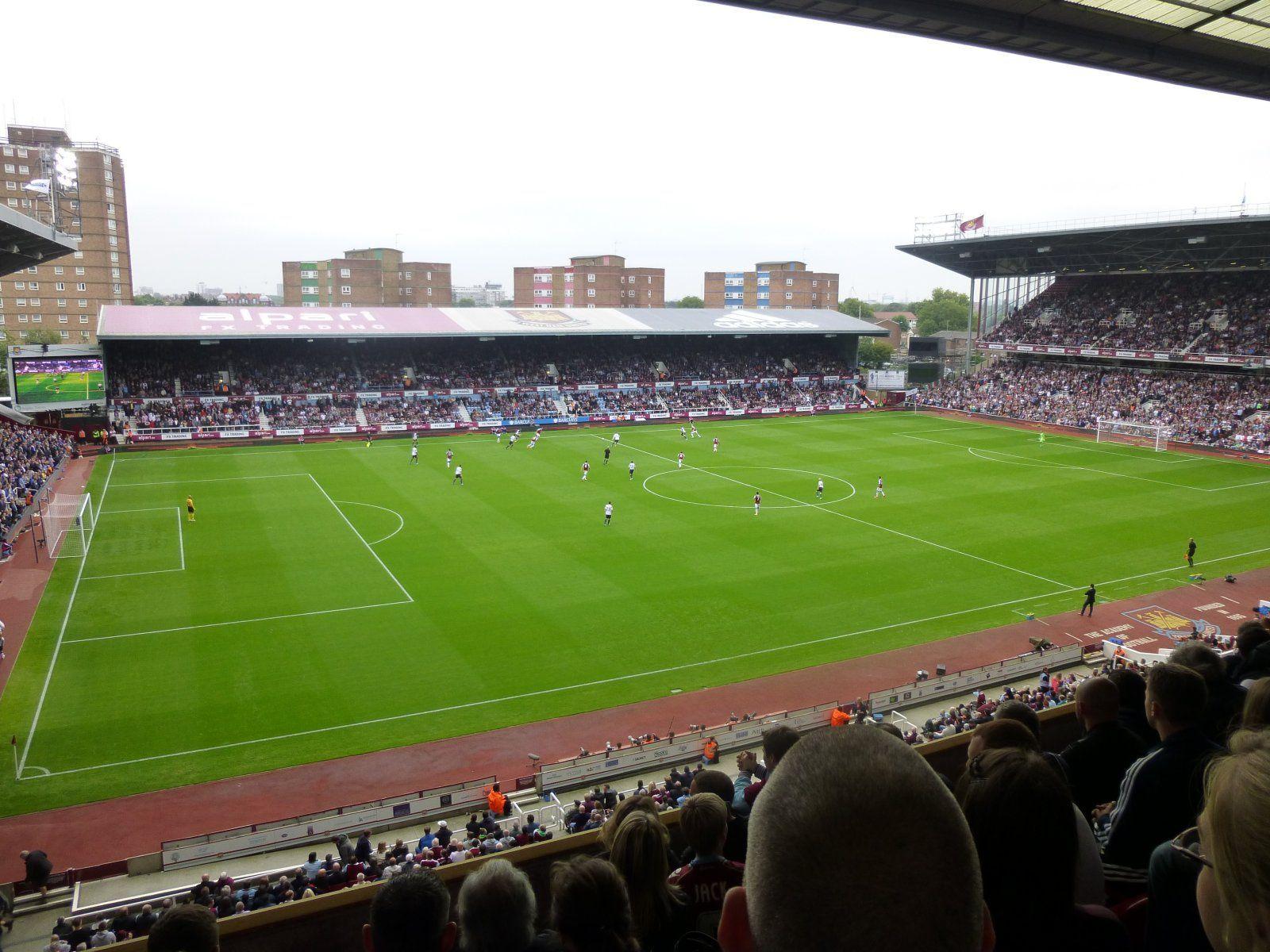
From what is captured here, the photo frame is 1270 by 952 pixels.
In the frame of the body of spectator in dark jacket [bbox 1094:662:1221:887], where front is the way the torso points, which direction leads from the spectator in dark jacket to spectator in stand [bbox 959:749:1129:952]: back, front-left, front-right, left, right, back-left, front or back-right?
back-left

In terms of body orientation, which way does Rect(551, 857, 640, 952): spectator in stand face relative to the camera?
away from the camera

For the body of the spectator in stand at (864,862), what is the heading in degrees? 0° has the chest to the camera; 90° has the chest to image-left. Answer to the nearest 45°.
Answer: approximately 180°

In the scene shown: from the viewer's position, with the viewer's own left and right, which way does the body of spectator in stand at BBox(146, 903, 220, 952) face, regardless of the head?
facing away from the viewer

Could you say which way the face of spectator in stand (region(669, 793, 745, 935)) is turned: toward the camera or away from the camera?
away from the camera

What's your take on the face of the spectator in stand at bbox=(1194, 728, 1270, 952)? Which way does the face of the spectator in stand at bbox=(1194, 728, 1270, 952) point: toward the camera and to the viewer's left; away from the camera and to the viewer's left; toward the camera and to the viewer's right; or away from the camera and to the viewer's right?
away from the camera and to the viewer's left

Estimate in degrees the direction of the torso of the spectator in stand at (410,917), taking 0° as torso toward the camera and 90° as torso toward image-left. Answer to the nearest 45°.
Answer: approximately 180°

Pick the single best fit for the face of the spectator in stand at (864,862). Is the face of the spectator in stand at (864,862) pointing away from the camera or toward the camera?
away from the camera

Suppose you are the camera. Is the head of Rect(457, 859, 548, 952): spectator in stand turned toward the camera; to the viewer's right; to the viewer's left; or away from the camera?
away from the camera

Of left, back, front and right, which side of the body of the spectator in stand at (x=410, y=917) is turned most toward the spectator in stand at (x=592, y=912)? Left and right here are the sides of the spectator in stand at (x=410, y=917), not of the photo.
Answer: right

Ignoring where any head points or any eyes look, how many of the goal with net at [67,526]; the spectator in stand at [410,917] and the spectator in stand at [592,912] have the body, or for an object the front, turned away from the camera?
2

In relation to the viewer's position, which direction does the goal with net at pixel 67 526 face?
facing to the right of the viewer

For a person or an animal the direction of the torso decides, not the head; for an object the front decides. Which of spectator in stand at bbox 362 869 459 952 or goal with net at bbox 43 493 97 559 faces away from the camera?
the spectator in stand

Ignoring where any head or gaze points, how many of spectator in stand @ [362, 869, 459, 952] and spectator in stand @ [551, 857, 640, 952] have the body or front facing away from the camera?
2

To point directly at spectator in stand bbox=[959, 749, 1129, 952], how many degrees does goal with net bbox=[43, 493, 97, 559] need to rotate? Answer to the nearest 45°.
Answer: approximately 90° to its right

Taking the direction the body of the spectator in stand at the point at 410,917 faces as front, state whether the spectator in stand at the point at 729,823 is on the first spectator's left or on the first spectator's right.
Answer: on the first spectator's right

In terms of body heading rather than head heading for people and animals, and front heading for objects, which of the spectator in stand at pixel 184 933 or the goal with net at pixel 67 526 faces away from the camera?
the spectator in stand
